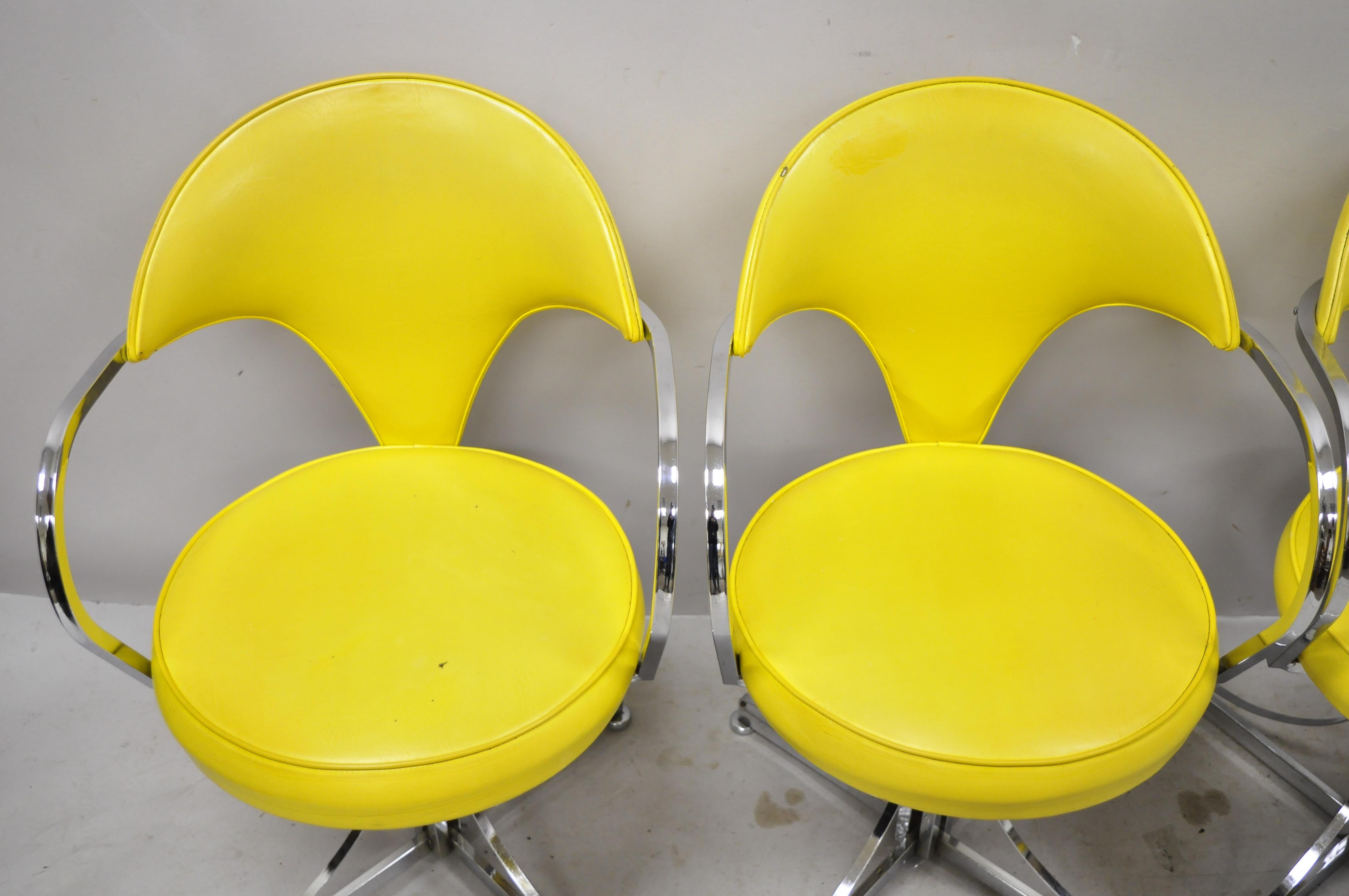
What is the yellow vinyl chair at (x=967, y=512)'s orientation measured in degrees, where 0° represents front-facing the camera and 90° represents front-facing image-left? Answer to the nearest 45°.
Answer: approximately 0°

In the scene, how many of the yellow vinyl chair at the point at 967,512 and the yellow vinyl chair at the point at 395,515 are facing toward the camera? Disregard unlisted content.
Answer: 2

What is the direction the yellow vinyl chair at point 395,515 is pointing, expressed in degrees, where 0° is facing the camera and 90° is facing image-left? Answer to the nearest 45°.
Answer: approximately 0°
